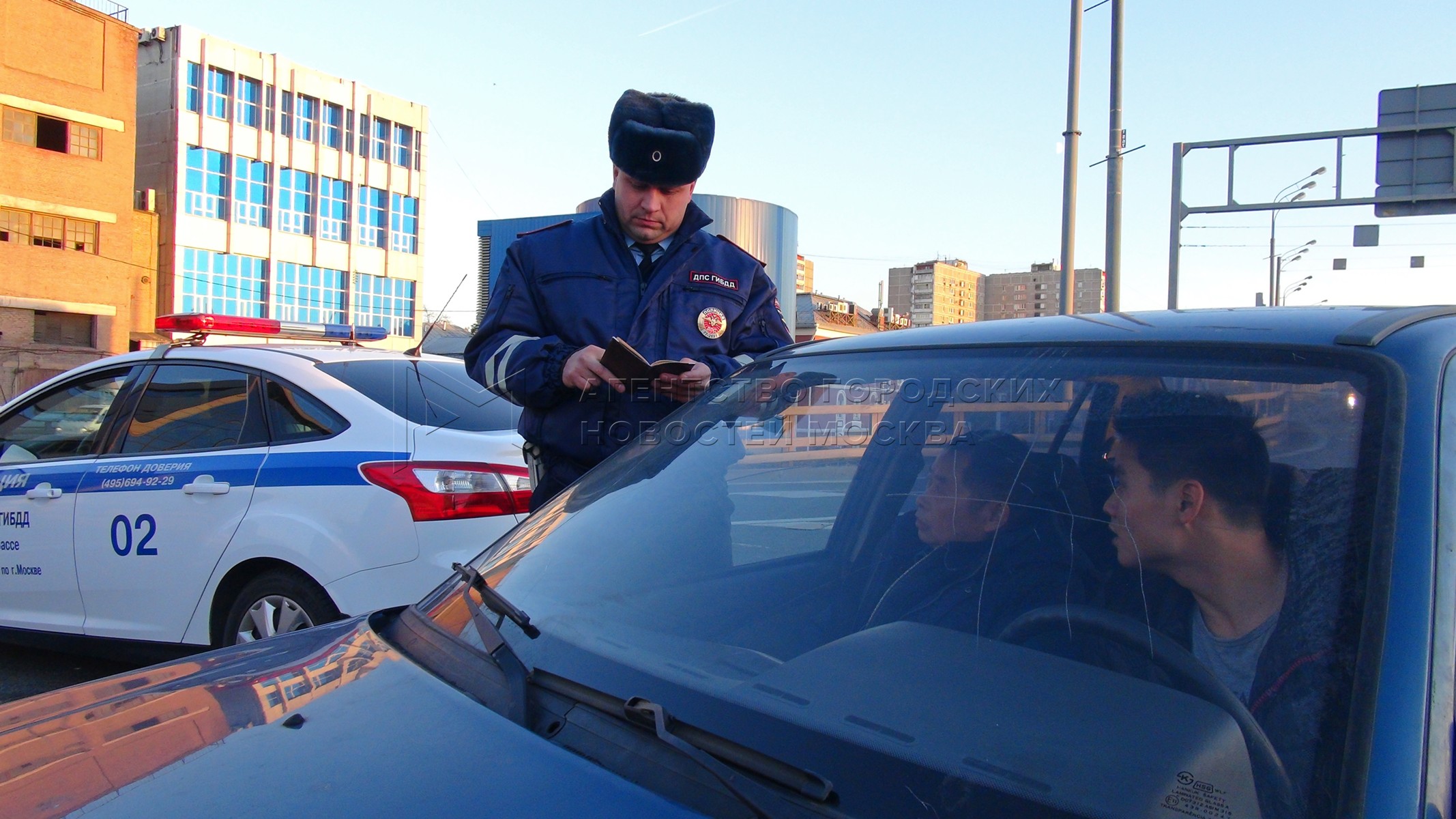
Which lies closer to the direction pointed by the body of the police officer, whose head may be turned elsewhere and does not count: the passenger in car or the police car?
the passenger in car

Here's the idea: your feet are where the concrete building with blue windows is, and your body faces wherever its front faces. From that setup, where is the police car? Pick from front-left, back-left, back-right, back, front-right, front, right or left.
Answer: front-right

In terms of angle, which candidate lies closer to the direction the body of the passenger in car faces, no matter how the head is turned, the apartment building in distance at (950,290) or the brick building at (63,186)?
the brick building

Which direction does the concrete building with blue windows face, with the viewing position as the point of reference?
facing the viewer and to the right of the viewer

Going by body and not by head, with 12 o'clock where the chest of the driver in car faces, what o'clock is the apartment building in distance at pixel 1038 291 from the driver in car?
The apartment building in distance is roughly at 4 o'clock from the driver in car.

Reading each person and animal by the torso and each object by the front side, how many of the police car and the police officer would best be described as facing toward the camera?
1

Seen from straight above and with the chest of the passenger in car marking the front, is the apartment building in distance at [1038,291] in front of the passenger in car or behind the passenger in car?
behind

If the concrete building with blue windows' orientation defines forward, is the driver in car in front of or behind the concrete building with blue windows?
in front

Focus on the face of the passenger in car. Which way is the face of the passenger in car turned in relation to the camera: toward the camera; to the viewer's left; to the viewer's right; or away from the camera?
to the viewer's left

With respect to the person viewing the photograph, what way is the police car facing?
facing away from the viewer and to the left of the viewer
